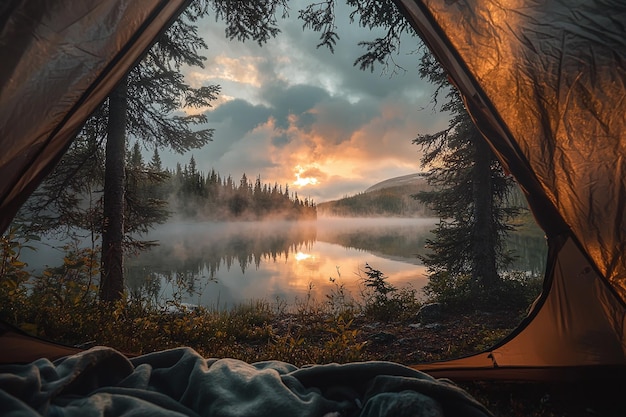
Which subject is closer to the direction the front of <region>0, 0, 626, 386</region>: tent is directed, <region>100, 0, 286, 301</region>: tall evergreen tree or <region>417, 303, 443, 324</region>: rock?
the rock

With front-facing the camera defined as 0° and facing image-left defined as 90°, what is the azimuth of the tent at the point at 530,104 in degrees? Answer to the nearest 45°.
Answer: approximately 180°

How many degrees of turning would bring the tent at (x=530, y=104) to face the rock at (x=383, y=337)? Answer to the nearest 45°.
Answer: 0° — it already faces it

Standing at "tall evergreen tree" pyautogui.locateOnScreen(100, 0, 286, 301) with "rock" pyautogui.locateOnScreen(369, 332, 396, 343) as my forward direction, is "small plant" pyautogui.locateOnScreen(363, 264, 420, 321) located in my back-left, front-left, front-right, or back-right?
front-left

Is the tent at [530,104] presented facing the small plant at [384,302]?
yes

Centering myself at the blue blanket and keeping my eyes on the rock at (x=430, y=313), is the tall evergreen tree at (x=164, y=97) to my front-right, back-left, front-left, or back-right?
front-left

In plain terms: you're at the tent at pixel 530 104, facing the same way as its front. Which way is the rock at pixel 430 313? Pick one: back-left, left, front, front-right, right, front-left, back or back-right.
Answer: front

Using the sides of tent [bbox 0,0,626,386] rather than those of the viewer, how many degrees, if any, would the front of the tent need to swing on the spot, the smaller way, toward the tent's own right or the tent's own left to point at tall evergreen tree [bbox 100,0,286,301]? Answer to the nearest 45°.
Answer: approximately 45° to the tent's own left

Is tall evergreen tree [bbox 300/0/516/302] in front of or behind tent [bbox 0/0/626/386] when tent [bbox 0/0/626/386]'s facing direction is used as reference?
in front
